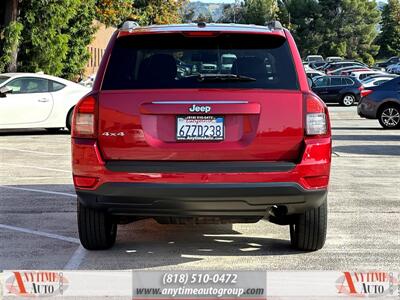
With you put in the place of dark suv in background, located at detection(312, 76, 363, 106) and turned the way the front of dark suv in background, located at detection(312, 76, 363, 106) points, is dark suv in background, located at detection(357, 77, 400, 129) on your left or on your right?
on your left

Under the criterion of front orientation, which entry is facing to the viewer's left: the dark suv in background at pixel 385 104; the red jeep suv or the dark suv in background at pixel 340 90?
the dark suv in background at pixel 340 90

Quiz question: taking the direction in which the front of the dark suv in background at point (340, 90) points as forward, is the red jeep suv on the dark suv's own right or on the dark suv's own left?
on the dark suv's own left

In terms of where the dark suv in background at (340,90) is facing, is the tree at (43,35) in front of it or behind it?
in front

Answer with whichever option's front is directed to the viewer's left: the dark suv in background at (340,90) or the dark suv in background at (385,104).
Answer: the dark suv in background at (340,90)

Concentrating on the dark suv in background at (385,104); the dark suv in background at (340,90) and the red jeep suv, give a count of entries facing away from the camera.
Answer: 1

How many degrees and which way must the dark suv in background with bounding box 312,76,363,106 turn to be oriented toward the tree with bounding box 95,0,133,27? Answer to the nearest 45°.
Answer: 0° — it already faces it

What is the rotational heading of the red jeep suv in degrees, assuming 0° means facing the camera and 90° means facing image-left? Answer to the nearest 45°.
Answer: approximately 180°

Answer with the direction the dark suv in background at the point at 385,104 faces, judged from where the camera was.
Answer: facing to the right of the viewer

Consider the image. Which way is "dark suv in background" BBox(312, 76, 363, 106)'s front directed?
to the viewer's left

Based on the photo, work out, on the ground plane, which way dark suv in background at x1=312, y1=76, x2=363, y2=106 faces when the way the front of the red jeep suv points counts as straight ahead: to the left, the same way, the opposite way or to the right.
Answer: to the left

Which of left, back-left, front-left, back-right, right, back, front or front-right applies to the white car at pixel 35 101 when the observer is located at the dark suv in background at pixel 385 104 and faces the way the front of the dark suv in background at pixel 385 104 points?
back-right
